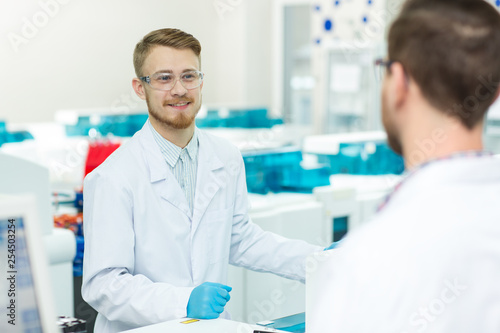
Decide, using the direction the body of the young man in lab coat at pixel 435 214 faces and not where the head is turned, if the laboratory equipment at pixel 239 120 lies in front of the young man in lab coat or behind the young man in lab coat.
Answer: in front

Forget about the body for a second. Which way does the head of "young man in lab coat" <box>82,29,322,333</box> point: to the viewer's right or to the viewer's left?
to the viewer's right

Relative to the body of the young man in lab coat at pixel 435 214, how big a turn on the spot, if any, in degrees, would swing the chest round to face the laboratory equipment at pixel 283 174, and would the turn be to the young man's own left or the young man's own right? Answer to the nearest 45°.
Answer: approximately 45° to the young man's own right

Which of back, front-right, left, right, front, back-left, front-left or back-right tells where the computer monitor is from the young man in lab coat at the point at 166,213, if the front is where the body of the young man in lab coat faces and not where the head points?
front-right

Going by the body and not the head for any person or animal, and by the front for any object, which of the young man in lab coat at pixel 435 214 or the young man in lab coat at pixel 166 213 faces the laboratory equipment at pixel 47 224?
the young man in lab coat at pixel 435 214

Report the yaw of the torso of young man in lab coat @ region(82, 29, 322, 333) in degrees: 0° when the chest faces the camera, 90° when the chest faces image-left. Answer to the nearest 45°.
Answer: approximately 315°

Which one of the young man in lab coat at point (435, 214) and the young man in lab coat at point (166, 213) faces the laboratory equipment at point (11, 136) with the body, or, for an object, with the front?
the young man in lab coat at point (435, 214)

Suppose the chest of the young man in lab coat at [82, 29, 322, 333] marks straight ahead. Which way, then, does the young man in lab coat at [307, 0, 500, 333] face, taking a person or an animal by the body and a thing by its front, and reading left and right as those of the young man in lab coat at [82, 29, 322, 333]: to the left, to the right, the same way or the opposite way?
the opposite way

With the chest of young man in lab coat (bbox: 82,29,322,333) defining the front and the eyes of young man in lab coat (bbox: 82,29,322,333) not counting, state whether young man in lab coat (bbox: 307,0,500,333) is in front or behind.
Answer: in front

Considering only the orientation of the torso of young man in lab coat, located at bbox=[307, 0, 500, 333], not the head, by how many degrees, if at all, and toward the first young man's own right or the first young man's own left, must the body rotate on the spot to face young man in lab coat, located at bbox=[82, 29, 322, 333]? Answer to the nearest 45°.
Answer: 0° — they already face them

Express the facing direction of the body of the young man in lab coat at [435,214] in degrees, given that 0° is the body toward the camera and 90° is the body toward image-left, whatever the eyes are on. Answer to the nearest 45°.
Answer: approximately 135°

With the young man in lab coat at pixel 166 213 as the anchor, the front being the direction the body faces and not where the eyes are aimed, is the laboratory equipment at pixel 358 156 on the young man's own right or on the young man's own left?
on the young man's own left

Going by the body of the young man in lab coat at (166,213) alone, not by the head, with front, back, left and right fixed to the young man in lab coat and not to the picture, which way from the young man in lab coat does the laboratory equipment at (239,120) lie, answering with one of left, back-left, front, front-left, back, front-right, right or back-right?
back-left

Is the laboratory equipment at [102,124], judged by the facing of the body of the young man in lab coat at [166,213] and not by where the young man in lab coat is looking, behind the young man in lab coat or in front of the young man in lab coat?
behind
